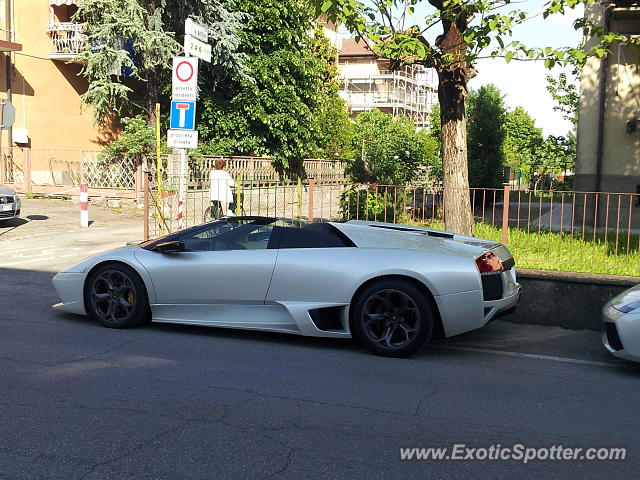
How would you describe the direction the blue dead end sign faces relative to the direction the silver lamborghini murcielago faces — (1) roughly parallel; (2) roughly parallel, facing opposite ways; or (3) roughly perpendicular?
roughly perpendicular

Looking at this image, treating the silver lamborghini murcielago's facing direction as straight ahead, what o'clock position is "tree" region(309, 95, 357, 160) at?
The tree is roughly at 3 o'clock from the silver lamborghini murcielago.

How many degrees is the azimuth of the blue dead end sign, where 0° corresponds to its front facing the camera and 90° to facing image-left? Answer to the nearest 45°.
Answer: approximately 0°

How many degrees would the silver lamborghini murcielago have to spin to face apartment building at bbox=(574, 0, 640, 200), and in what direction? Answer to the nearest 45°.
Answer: approximately 135° to its right

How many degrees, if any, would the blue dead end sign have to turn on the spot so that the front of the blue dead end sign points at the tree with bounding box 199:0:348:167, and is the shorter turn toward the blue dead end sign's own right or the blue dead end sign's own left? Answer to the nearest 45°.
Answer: approximately 180°

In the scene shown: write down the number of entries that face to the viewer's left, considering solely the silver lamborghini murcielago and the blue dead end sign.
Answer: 1

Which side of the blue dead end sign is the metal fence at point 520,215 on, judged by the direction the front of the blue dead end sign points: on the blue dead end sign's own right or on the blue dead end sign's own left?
on the blue dead end sign's own left

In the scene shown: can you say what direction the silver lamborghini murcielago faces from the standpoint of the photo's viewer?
facing to the left of the viewer

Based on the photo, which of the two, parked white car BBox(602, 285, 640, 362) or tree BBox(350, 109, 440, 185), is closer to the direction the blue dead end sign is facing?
the parked white car

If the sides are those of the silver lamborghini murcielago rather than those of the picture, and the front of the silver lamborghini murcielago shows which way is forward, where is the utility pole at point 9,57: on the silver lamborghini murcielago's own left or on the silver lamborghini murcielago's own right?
on the silver lamborghini murcielago's own right
